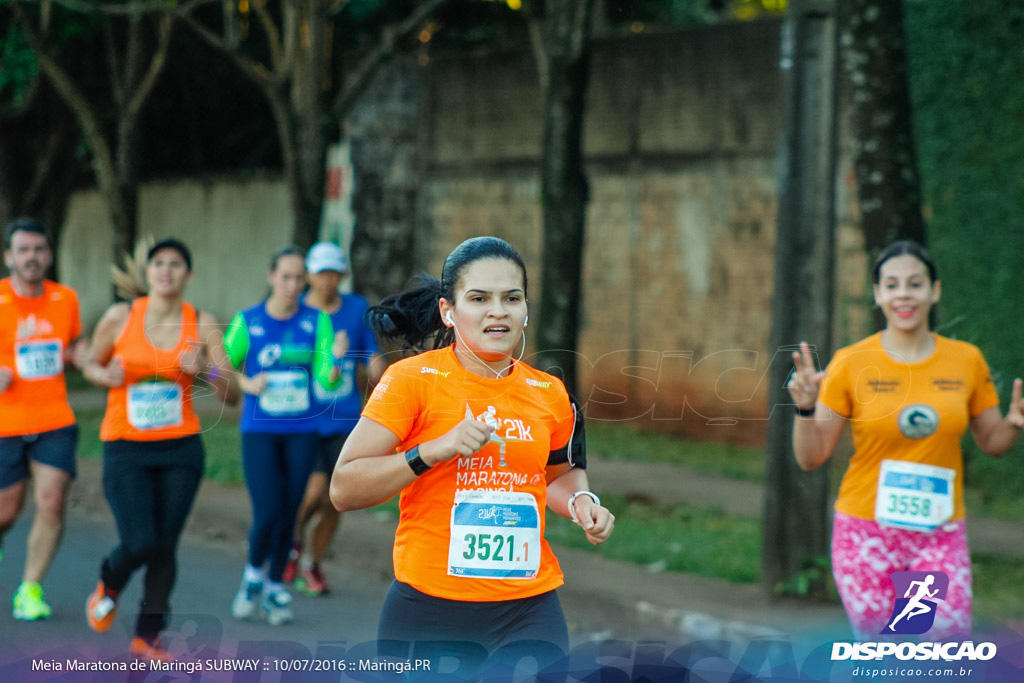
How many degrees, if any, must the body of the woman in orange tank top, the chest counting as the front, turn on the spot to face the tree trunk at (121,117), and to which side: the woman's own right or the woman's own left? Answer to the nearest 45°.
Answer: approximately 180°

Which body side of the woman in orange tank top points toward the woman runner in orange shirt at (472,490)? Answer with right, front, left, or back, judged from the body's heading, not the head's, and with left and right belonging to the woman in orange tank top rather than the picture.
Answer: front

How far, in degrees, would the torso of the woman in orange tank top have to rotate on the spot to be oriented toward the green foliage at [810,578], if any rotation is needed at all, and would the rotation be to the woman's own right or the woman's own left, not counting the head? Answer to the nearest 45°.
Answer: approximately 90° to the woman's own left

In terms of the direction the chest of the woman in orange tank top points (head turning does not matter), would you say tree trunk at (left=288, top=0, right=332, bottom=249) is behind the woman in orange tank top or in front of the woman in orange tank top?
behind

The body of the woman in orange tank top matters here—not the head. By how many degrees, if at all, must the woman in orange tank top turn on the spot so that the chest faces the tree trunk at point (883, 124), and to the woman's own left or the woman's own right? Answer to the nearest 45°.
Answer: approximately 90° to the woman's own left

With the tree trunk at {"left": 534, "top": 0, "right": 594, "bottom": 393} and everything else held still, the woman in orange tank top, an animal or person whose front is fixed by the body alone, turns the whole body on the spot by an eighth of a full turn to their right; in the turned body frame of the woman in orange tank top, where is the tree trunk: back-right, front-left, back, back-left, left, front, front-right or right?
back

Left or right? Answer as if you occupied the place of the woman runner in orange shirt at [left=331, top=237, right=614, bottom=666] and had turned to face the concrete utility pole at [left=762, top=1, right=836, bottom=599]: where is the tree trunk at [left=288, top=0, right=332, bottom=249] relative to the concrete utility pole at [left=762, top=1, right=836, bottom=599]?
left

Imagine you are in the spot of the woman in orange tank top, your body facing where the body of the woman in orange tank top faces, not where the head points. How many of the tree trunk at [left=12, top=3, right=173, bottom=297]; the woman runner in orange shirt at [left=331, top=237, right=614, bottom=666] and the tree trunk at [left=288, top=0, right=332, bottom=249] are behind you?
2

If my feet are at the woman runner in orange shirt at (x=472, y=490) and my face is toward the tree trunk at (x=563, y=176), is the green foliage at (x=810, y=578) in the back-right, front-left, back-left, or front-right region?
front-right

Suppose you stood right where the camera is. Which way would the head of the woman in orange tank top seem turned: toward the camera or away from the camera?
toward the camera

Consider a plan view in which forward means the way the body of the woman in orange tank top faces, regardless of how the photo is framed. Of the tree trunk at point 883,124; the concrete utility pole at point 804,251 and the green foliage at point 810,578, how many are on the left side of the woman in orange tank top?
3

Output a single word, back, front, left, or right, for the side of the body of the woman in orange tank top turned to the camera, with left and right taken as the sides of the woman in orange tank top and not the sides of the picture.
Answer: front
